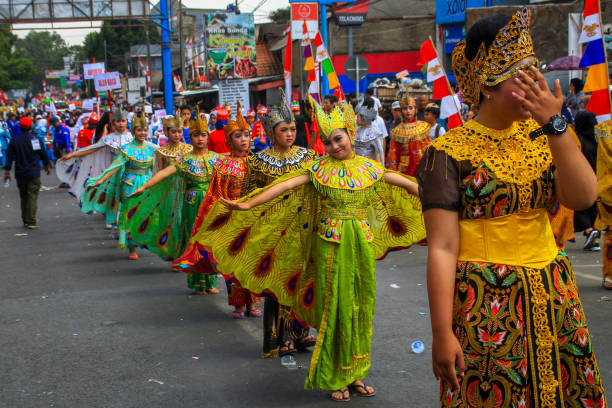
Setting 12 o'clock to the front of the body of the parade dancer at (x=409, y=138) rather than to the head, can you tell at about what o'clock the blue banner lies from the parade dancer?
The blue banner is roughly at 6 o'clock from the parade dancer.

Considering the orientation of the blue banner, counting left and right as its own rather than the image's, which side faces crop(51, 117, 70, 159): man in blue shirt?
right

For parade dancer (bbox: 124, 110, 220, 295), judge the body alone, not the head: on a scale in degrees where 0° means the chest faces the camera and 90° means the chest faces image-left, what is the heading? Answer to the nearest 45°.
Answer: approximately 0°

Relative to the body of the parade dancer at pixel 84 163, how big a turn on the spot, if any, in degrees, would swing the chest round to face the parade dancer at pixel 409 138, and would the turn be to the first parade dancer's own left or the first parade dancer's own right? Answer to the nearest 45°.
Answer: approximately 45° to the first parade dancer's own left

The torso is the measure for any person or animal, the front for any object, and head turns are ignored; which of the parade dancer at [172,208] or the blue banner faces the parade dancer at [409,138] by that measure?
the blue banner

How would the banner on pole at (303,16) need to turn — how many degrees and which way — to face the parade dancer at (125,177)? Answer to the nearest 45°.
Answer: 0° — it already faces them

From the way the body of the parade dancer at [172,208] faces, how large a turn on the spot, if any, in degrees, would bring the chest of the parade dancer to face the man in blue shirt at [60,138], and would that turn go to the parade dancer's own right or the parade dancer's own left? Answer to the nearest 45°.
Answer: approximately 180°
